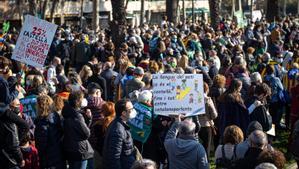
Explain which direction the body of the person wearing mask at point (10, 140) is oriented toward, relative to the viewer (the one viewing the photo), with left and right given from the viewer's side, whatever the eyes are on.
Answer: facing to the right of the viewer

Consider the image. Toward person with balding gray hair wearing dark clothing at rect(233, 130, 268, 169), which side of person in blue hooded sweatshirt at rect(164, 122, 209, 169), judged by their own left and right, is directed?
right

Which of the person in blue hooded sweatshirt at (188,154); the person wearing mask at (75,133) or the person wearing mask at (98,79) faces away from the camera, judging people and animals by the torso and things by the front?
the person in blue hooded sweatshirt

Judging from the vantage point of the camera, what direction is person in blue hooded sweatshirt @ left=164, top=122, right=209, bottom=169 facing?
facing away from the viewer
